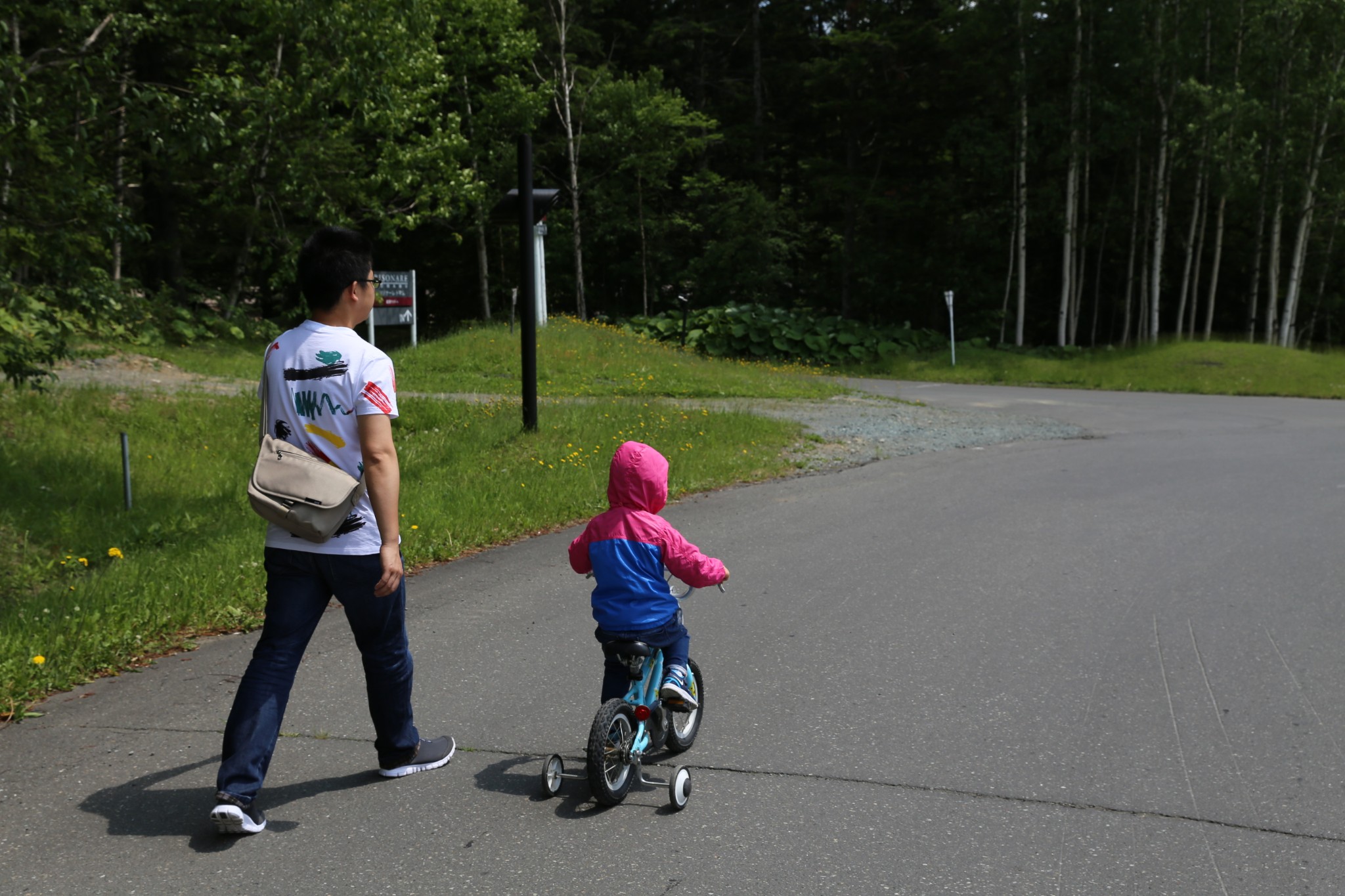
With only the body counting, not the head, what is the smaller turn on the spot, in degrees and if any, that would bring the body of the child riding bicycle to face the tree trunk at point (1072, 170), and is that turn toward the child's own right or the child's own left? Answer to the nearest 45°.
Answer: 0° — they already face it

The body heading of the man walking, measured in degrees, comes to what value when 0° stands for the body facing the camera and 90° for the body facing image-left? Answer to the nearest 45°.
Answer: approximately 225°

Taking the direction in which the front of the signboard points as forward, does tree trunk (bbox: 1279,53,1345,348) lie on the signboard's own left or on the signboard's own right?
on the signboard's own left

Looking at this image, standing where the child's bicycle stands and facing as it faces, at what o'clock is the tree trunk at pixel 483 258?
The tree trunk is roughly at 10 o'clock from the child's bicycle.

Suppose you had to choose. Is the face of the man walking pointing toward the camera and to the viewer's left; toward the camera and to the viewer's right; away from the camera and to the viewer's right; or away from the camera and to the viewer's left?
away from the camera and to the viewer's right

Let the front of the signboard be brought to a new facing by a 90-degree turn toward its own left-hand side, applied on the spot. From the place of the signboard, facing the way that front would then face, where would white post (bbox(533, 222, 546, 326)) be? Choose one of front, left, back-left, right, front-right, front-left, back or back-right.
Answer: front-left

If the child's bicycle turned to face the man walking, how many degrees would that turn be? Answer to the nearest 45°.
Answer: approximately 135° to its left

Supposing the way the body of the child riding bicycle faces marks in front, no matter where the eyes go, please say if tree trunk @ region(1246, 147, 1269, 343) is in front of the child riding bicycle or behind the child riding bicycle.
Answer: in front

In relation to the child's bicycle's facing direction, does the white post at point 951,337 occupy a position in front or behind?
in front

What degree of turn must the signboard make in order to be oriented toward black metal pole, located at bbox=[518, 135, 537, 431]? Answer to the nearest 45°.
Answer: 0° — it already faces it

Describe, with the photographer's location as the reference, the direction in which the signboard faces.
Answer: facing the viewer

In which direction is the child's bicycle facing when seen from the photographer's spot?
facing away from the viewer and to the right of the viewer

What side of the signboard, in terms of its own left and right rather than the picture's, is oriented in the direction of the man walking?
front

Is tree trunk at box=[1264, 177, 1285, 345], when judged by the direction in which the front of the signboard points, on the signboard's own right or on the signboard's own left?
on the signboard's own left

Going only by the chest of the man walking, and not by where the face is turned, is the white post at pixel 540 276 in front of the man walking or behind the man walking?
in front

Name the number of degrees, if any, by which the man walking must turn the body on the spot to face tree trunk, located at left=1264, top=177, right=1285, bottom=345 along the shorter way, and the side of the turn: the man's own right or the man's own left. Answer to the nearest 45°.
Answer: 0° — they already face it

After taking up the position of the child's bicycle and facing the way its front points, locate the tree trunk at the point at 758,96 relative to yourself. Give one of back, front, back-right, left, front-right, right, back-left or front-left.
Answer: front-left
